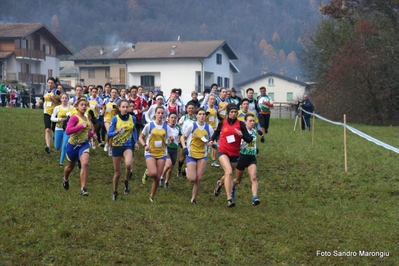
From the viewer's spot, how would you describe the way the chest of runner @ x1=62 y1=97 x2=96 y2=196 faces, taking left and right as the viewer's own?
facing the viewer and to the right of the viewer

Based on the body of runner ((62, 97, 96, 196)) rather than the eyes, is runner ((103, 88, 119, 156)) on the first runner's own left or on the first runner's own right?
on the first runner's own left

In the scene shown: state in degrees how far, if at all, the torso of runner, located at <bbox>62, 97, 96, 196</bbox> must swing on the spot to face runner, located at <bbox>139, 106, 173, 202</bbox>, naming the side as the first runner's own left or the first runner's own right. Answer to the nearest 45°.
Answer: approximately 45° to the first runner's own left

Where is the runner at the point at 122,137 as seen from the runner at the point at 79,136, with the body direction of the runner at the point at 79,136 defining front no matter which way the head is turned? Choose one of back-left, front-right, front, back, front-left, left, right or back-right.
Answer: front-left

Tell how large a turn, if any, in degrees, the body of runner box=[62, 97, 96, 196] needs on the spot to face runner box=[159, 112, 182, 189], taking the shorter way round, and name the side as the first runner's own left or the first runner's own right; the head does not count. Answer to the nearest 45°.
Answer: approximately 90° to the first runner's own left

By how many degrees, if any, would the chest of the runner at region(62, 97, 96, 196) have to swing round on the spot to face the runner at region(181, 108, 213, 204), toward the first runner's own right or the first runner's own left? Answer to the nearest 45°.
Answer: approximately 45° to the first runner's own left

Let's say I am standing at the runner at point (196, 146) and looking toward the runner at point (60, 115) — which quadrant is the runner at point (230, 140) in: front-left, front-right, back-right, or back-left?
back-right
